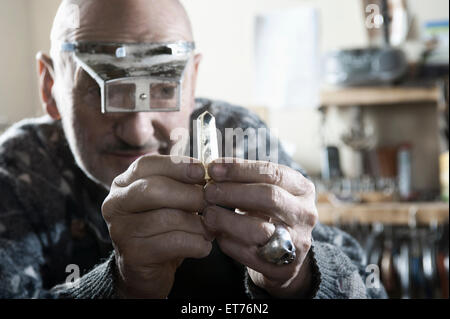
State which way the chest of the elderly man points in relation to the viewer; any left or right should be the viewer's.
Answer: facing the viewer

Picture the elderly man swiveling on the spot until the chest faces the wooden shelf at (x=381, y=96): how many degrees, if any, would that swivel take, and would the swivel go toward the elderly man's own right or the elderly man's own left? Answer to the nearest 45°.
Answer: approximately 135° to the elderly man's own left

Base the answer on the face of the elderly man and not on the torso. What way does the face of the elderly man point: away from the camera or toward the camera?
toward the camera
